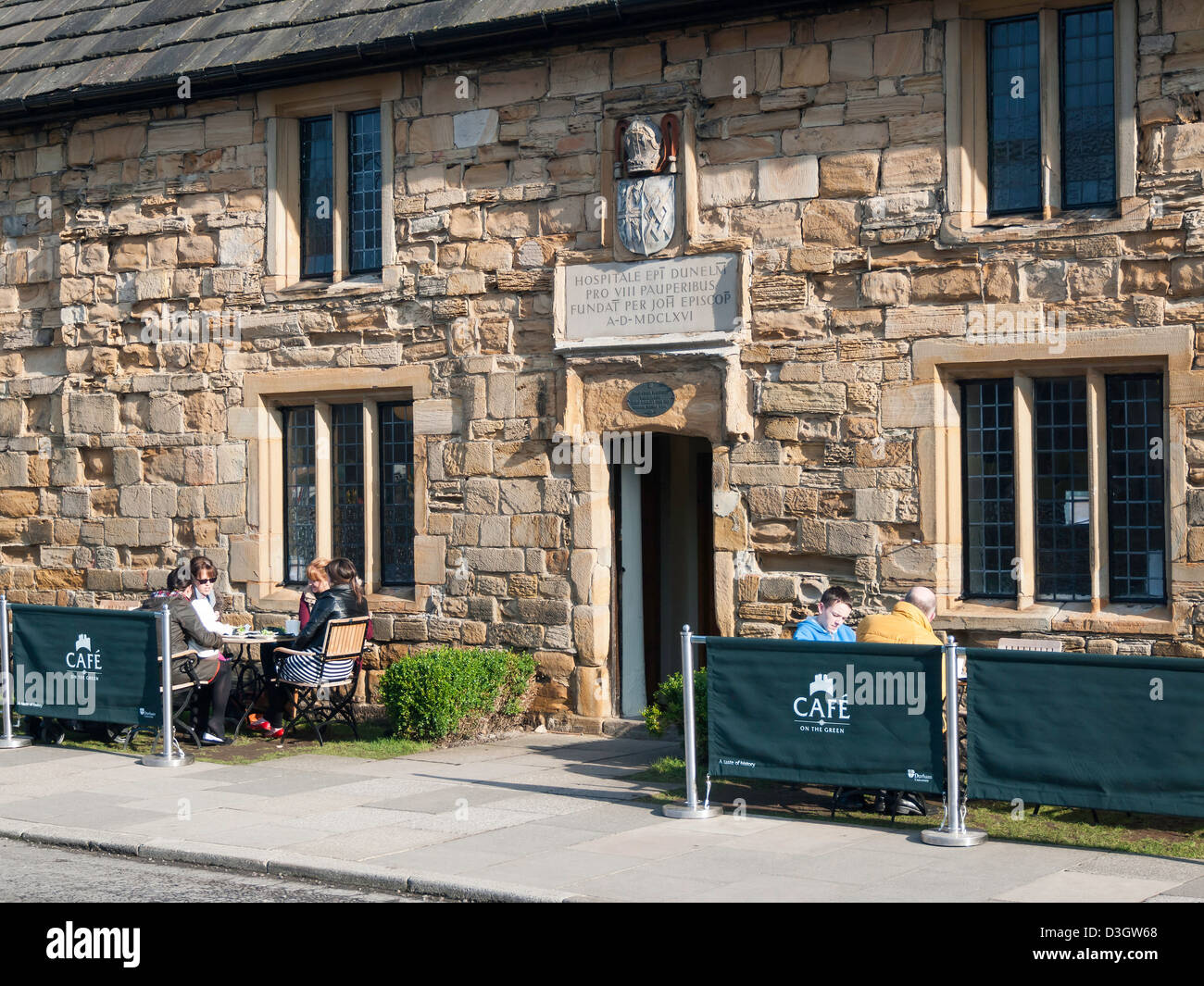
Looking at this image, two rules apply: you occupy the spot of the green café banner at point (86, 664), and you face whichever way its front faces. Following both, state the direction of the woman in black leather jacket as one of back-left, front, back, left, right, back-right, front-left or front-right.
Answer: left

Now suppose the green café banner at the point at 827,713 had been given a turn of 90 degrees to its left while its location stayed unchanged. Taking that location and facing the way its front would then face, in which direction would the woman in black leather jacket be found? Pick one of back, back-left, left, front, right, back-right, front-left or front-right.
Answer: back-left

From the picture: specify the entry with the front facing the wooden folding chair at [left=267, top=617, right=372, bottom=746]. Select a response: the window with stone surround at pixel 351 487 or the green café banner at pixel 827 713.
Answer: the window with stone surround

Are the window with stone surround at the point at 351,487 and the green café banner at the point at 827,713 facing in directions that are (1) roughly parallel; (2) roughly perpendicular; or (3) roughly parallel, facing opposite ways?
roughly parallel

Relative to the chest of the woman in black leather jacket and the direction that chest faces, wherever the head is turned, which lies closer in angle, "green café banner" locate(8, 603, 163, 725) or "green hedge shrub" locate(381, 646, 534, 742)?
the green café banner

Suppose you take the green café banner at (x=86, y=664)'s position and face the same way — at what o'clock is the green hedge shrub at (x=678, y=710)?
The green hedge shrub is roughly at 10 o'clock from the green café banner.

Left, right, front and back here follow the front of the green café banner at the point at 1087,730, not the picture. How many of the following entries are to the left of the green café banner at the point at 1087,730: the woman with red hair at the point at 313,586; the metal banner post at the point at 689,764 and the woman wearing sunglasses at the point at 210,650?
0

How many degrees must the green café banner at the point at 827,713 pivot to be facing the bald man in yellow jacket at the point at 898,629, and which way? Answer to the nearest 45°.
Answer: approximately 135° to its left

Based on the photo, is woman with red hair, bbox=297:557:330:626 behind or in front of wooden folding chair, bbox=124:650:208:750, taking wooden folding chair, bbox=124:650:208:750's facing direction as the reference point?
in front

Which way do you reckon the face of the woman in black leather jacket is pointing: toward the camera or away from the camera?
away from the camera

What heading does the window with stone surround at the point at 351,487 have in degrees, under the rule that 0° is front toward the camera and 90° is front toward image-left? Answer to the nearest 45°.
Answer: approximately 0°

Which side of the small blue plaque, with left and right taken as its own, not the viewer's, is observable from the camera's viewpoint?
front

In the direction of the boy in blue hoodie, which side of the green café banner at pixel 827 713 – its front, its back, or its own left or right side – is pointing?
back

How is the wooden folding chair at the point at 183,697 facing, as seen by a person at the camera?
facing to the right of the viewer

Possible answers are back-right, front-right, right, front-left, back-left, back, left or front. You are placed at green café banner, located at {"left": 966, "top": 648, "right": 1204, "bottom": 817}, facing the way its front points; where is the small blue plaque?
back-right

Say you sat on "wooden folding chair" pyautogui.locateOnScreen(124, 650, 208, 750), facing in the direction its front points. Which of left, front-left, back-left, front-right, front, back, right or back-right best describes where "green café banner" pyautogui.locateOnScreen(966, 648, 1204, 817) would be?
front-right

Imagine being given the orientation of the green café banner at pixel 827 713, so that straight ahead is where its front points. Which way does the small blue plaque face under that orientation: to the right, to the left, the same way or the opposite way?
the same way

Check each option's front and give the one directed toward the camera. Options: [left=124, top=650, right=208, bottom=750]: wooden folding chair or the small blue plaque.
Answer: the small blue plaque

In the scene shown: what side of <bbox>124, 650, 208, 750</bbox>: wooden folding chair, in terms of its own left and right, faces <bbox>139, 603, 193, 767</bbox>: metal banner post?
right

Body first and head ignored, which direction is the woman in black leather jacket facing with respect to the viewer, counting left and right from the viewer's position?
facing away from the viewer and to the left of the viewer

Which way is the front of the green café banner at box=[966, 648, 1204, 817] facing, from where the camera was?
facing the viewer

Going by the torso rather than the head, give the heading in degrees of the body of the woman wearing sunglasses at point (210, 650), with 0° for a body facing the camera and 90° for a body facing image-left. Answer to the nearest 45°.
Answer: approximately 315°
